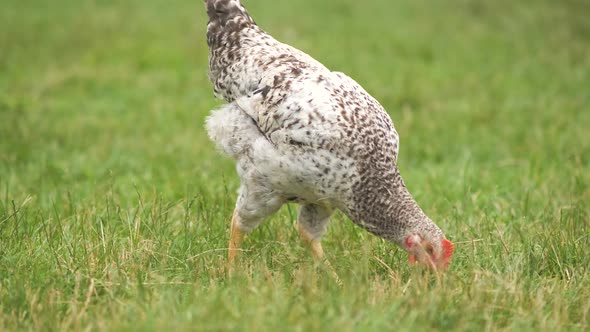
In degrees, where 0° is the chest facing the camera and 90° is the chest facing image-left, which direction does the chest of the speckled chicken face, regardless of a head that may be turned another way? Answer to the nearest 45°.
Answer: approximately 270°
